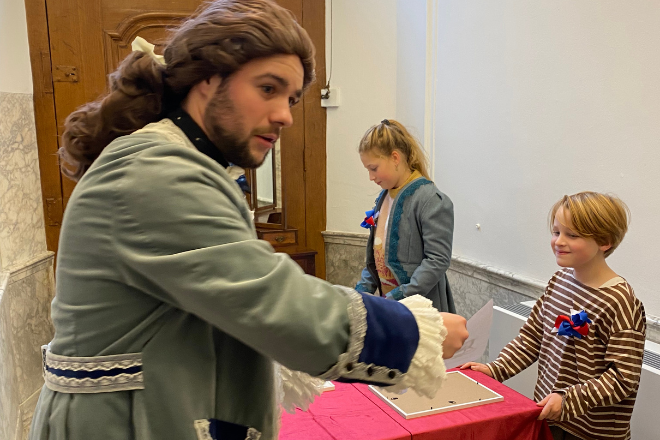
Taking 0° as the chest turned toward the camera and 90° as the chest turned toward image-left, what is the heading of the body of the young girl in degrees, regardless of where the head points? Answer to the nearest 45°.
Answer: approximately 45°

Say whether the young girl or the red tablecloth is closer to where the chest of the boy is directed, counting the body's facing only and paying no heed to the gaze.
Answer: the red tablecloth

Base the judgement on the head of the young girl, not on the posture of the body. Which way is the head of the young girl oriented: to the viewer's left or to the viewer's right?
to the viewer's left

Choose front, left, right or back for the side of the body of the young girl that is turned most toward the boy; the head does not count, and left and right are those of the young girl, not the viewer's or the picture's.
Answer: left

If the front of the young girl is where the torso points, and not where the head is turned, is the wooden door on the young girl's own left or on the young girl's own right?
on the young girl's own right

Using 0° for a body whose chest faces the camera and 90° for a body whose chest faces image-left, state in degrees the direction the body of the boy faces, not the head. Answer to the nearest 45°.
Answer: approximately 45°

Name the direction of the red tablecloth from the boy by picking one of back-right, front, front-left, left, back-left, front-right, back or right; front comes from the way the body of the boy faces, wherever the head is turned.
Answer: front

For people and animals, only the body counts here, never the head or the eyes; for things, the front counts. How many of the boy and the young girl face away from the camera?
0

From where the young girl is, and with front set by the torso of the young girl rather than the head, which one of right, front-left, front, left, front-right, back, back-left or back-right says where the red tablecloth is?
front-left

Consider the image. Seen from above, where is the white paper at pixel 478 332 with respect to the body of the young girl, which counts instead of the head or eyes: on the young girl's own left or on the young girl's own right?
on the young girl's own left
